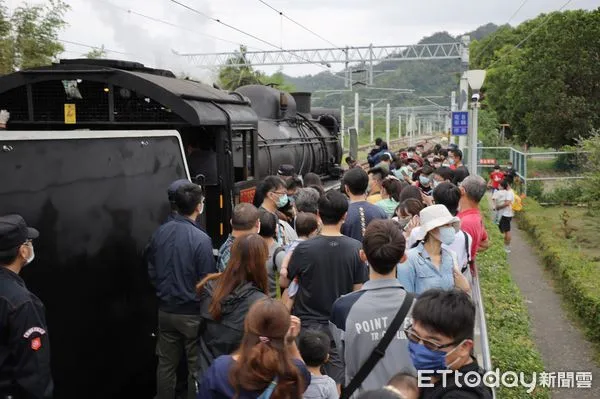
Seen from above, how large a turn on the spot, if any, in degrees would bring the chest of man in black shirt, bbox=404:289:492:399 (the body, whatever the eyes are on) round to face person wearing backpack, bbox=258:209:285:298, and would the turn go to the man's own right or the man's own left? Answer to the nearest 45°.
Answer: approximately 90° to the man's own right

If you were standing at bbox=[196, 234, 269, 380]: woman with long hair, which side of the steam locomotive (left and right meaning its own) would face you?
right

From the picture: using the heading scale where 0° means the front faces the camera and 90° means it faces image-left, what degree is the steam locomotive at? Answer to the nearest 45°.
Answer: approximately 225°

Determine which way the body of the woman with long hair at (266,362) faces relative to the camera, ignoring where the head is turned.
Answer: away from the camera

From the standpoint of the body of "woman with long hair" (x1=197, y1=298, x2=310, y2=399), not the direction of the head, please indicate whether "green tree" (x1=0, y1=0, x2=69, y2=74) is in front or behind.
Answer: in front

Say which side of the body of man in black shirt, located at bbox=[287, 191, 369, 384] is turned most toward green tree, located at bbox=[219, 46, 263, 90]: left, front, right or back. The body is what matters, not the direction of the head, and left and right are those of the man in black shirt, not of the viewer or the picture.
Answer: front

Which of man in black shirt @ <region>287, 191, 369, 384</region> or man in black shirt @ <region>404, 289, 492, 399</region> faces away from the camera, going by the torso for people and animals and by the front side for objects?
man in black shirt @ <region>287, 191, 369, 384</region>

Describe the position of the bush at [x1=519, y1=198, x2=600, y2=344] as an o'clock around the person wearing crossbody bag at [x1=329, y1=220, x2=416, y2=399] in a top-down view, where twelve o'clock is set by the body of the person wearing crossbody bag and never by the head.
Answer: The bush is roughly at 1 o'clock from the person wearing crossbody bag.

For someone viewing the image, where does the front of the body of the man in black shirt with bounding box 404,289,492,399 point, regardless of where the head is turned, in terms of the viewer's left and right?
facing the viewer and to the left of the viewer

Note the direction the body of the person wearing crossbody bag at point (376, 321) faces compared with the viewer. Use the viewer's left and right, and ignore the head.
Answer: facing away from the viewer

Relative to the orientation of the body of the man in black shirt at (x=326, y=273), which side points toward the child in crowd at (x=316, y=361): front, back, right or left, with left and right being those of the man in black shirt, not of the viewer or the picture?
back

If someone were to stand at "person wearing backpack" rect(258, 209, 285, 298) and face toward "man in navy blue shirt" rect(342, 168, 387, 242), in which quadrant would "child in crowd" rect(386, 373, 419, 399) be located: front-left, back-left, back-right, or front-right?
back-right

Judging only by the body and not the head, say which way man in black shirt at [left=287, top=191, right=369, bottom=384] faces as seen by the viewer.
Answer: away from the camera
